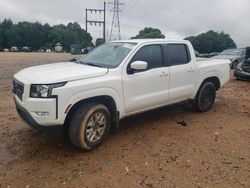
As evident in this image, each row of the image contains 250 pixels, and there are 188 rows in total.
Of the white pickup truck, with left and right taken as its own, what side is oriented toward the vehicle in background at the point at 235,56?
back

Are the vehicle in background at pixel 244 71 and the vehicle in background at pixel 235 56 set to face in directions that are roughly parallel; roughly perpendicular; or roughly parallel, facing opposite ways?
roughly parallel

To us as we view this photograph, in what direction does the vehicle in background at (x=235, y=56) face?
facing the viewer and to the left of the viewer

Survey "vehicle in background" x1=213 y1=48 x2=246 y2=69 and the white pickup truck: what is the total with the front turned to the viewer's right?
0

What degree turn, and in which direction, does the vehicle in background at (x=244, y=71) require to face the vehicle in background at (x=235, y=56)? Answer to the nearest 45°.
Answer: approximately 135° to its right

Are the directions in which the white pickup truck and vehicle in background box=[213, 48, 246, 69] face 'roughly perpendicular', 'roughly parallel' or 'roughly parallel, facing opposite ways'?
roughly parallel

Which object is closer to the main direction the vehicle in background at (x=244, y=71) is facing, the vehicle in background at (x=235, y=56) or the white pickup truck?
the white pickup truck

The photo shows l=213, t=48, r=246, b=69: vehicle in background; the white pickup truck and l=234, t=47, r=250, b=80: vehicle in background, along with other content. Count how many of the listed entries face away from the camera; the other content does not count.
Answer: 0

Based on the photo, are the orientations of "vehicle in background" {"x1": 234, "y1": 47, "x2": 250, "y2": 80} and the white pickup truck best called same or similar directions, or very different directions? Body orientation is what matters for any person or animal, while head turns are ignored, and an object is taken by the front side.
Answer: same or similar directions

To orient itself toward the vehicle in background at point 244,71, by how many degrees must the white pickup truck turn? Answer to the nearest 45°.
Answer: approximately 180°

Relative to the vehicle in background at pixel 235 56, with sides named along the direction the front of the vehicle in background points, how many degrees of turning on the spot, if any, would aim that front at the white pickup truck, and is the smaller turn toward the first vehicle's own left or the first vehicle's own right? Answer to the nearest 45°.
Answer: approximately 45° to the first vehicle's own left
